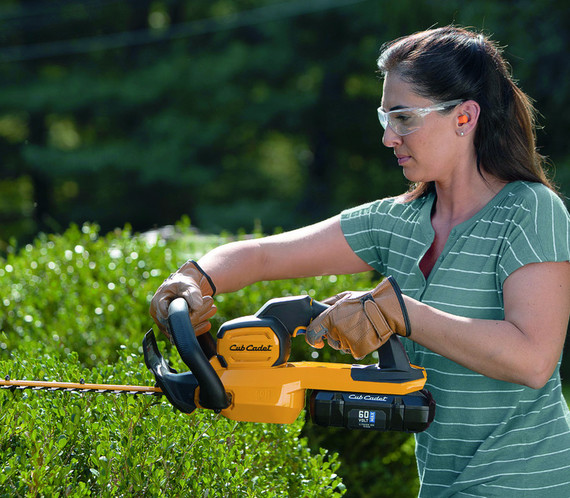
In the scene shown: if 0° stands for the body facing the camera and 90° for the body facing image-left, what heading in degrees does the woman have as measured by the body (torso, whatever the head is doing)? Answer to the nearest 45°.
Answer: approximately 45°

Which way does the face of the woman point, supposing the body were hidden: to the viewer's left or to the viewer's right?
to the viewer's left

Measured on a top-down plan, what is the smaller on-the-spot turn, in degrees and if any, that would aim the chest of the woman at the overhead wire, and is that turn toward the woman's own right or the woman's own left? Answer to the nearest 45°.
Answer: approximately 135° to the woman's own right
